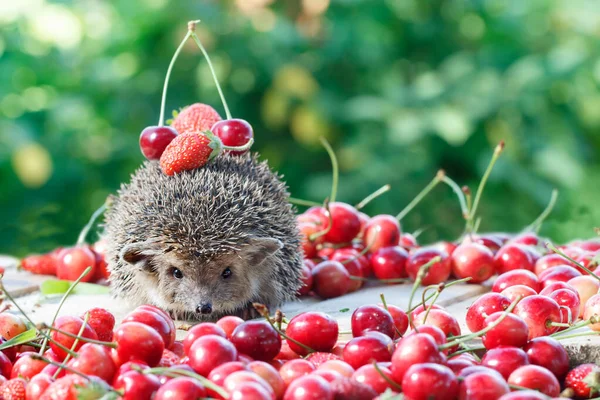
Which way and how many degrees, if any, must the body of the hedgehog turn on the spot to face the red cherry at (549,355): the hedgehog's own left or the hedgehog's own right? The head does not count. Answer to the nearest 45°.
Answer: approximately 45° to the hedgehog's own left

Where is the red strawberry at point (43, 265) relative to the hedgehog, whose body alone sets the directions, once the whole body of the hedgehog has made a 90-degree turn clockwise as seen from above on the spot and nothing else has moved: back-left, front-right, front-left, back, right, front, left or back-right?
front-right

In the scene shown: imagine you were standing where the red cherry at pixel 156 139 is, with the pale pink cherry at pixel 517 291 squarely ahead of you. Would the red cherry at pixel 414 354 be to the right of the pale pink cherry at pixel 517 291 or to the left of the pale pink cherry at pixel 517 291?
right

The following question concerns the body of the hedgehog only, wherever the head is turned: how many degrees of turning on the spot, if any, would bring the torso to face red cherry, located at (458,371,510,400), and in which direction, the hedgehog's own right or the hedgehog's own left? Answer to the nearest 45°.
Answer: approximately 45° to the hedgehog's own left

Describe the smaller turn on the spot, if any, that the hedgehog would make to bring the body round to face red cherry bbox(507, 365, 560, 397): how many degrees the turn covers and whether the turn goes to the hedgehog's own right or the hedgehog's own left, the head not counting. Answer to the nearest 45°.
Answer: approximately 45° to the hedgehog's own left

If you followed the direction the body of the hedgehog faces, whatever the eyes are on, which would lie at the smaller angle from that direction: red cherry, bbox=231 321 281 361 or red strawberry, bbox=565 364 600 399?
the red cherry

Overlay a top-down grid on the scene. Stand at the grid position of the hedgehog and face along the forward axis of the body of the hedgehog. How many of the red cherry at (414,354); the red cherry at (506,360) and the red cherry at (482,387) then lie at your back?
0

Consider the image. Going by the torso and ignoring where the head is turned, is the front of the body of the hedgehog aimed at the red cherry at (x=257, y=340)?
yes

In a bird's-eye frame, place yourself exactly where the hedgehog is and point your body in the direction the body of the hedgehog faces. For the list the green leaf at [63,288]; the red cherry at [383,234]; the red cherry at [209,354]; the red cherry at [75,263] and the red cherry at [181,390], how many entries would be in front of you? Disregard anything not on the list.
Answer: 2

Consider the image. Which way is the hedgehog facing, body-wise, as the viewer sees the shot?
toward the camera

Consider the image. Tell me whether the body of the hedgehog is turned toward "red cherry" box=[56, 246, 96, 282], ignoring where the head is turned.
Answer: no

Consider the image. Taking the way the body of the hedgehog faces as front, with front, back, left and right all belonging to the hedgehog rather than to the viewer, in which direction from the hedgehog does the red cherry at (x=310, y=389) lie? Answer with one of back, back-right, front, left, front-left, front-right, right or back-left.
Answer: front

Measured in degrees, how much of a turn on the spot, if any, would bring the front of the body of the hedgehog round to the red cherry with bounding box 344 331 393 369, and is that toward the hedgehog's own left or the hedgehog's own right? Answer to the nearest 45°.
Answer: approximately 45° to the hedgehog's own left

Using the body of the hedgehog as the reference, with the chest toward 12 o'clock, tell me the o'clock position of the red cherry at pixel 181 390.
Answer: The red cherry is roughly at 12 o'clock from the hedgehog.

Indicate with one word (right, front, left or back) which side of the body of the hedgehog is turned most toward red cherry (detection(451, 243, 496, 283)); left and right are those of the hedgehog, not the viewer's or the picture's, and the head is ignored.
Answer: left

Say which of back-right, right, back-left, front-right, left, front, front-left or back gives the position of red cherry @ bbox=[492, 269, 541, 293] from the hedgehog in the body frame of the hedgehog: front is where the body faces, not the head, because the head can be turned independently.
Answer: left
